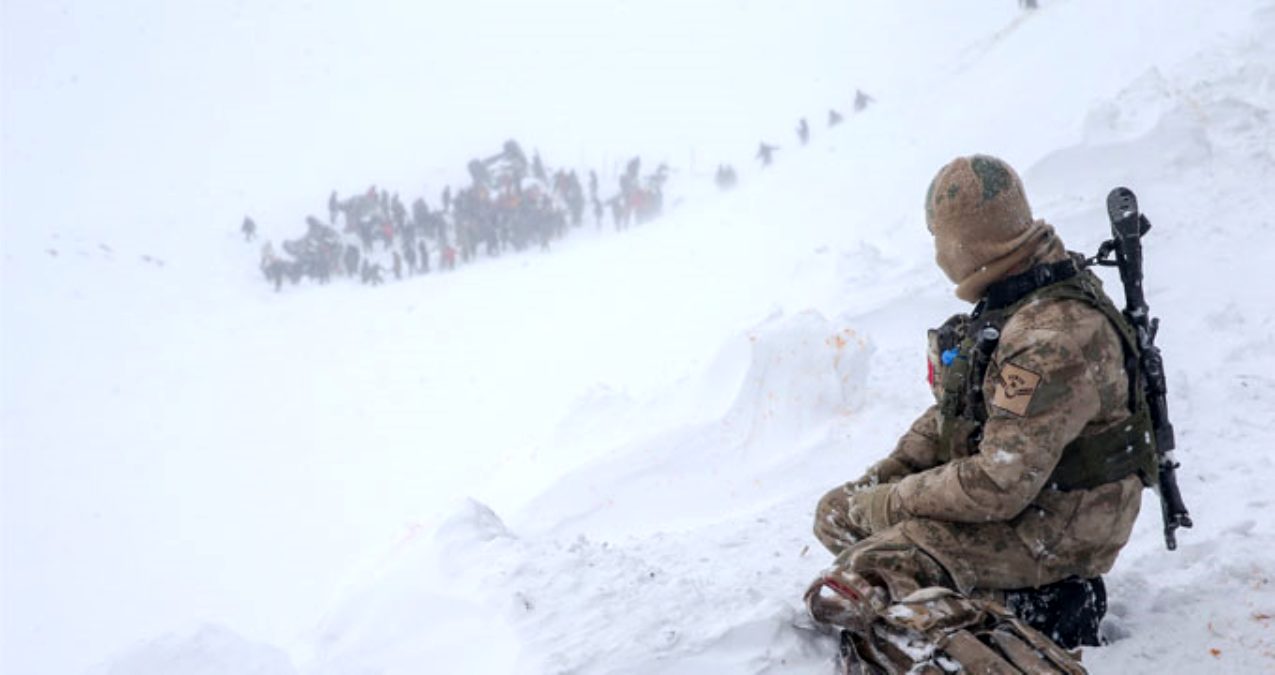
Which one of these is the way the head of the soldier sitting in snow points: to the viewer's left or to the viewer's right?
to the viewer's left

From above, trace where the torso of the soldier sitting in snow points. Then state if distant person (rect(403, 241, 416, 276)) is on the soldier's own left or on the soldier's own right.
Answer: on the soldier's own right

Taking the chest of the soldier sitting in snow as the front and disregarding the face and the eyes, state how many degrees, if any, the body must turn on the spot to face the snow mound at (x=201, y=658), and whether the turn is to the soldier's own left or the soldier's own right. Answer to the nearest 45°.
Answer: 0° — they already face it

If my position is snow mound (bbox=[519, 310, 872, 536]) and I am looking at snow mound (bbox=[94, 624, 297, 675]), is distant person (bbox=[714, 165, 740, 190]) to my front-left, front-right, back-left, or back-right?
back-right

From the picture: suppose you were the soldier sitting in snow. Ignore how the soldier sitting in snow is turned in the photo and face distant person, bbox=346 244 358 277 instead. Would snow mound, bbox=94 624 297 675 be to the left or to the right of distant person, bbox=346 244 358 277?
left

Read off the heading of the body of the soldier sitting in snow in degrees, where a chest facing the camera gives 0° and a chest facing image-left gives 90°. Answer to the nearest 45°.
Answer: approximately 90°

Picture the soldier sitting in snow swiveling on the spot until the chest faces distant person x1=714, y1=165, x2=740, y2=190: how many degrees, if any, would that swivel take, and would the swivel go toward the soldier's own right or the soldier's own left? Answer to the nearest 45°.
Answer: approximately 90° to the soldier's own right
